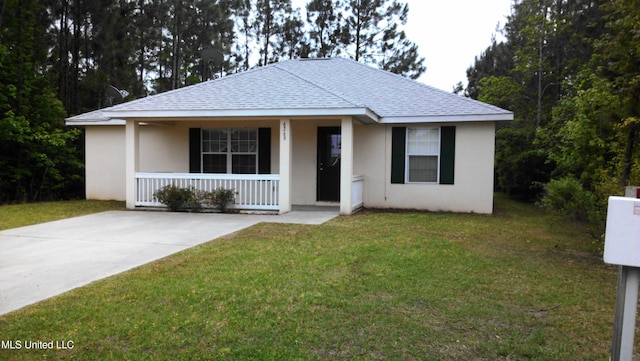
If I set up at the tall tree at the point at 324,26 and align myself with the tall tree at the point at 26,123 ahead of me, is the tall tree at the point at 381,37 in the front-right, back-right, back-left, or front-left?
back-left

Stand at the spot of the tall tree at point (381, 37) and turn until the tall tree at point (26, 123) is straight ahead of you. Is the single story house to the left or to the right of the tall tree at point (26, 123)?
left

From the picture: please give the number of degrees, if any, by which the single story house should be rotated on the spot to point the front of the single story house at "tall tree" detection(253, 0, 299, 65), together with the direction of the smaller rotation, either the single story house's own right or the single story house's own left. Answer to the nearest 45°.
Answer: approximately 180°

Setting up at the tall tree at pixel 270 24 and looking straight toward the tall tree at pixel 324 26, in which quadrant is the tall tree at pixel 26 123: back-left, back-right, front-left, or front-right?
back-right

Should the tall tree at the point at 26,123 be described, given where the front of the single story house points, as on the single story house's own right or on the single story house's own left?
on the single story house's own right

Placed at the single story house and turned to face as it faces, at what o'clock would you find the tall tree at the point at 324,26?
The tall tree is roughly at 6 o'clock from the single story house.

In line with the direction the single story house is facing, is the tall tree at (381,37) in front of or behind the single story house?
behind

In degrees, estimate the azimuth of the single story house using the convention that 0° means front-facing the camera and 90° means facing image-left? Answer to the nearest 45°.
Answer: approximately 0°
